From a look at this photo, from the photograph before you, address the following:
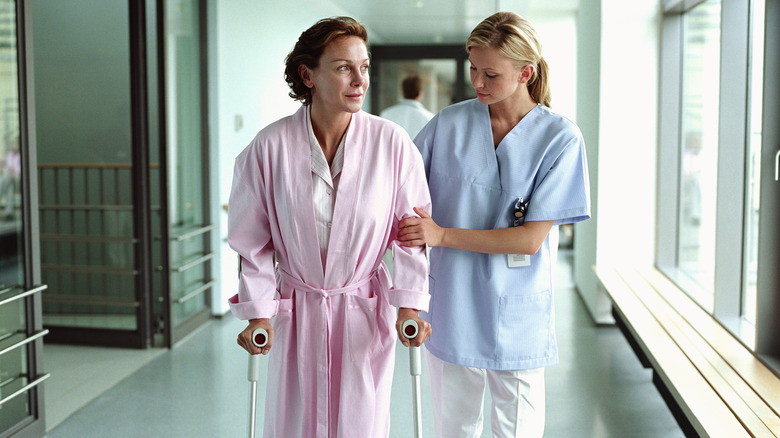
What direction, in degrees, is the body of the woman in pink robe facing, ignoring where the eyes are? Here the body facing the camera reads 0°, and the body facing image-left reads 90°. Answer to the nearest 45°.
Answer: approximately 0°

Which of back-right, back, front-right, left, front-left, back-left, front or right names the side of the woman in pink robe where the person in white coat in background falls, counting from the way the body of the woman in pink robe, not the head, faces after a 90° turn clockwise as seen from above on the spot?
right

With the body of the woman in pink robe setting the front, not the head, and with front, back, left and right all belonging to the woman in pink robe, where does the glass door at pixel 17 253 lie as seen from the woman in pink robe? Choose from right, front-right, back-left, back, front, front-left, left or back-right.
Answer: back-right

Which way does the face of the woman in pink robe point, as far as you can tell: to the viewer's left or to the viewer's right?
to the viewer's right

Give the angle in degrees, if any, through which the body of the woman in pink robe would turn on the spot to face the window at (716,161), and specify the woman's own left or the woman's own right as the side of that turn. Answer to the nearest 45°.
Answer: approximately 135° to the woman's own left

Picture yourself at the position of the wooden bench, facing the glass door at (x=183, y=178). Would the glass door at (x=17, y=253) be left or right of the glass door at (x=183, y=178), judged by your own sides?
left

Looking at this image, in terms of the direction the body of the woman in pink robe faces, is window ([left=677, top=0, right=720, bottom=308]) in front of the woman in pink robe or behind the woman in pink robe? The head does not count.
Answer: behind
